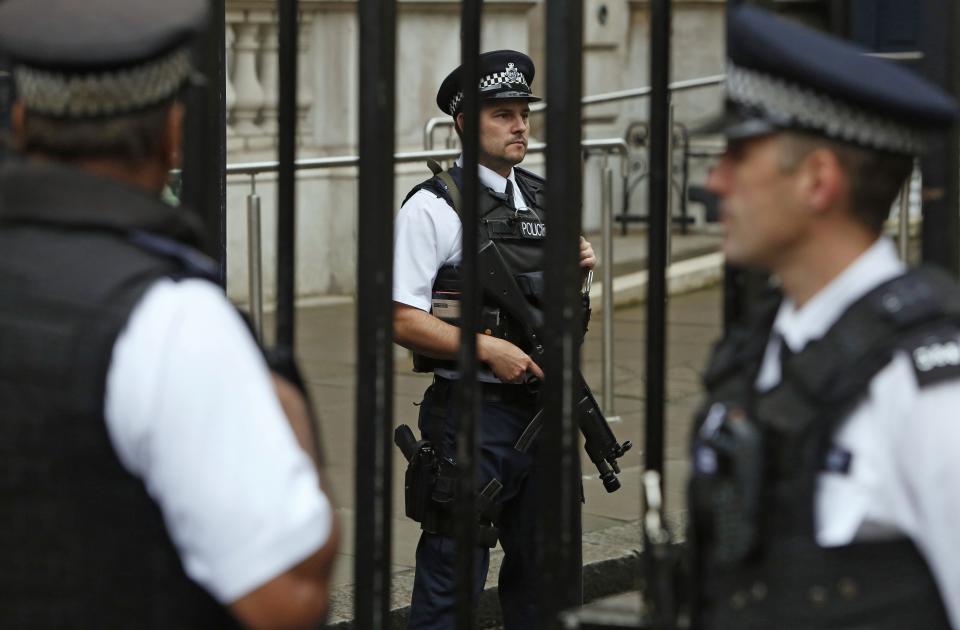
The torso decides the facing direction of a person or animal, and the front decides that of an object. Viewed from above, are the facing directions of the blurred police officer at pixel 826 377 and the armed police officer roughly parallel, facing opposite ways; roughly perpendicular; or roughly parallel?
roughly perpendicular

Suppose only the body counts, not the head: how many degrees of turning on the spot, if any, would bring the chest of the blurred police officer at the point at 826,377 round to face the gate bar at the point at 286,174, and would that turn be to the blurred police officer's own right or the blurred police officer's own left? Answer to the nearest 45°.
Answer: approximately 90° to the blurred police officer's own right

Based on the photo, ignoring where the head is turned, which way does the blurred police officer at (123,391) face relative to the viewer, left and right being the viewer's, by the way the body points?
facing away from the viewer and to the right of the viewer

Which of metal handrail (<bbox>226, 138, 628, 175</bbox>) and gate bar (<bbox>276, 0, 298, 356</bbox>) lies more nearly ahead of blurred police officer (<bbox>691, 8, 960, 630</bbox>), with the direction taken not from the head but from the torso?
the gate bar

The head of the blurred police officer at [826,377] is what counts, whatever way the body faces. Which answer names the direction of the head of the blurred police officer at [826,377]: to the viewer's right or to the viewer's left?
to the viewer's left

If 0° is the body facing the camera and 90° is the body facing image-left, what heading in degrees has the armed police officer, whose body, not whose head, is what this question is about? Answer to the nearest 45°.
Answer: approximately 315°

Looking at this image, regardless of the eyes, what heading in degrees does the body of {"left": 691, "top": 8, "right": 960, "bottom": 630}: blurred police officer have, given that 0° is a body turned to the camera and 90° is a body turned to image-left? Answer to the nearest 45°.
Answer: approximately 45°
